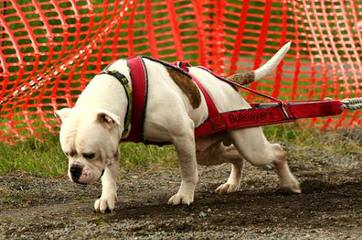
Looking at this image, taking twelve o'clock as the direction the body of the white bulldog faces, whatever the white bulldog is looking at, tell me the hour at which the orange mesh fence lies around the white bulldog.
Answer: The orange mesh fence is roughly at 4 o'clock from the white bulldog.

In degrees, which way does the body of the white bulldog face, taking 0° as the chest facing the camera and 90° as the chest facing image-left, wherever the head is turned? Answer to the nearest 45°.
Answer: approximately 45°
